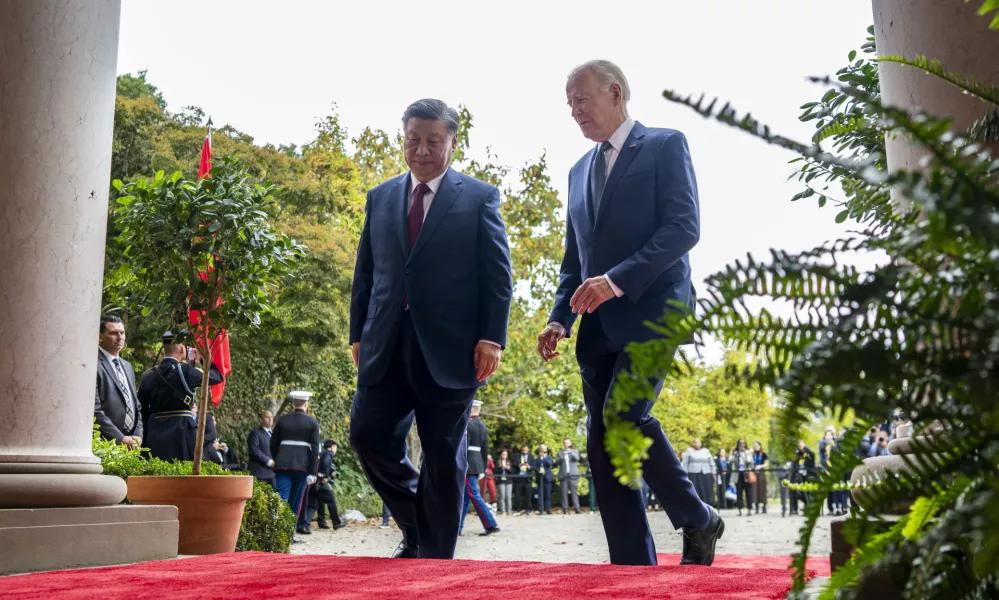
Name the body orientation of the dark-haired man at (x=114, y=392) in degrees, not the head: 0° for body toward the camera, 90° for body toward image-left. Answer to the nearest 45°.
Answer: approximately 315°

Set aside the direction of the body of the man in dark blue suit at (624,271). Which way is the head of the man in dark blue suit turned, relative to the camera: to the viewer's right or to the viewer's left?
to the viewer's left

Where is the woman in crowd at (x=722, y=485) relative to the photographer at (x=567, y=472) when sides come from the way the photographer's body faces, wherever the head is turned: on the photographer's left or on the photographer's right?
on the photographer's left
